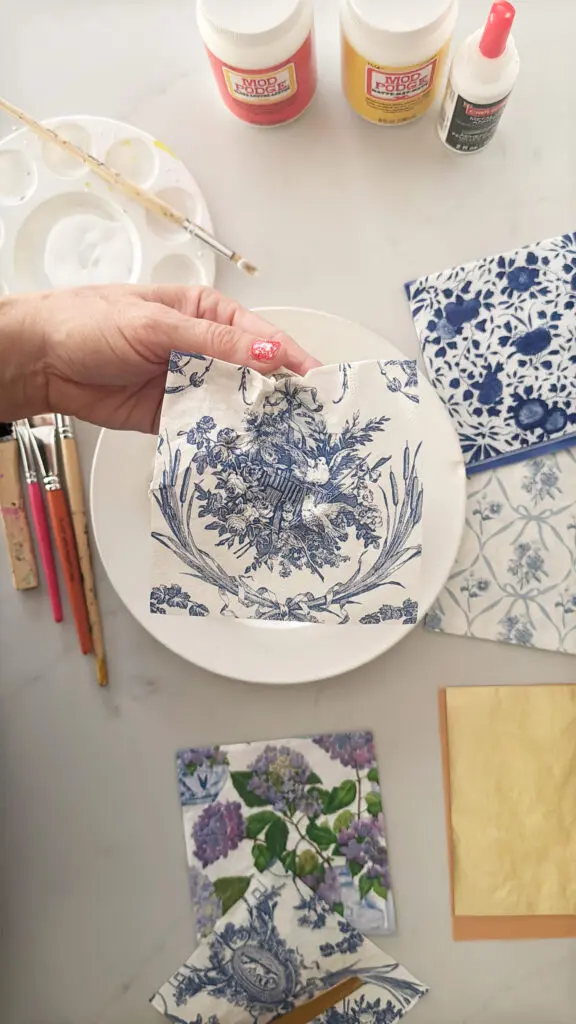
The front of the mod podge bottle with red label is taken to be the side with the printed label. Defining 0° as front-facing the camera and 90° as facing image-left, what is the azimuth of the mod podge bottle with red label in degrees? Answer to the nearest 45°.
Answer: approximately 0°
